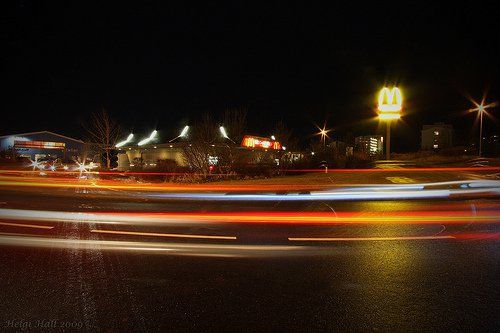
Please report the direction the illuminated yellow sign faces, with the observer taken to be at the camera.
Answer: facing the viewer

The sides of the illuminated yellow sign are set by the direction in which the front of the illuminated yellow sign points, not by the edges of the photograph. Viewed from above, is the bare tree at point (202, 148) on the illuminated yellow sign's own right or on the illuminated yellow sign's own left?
on the illuminated yellow sign's own right

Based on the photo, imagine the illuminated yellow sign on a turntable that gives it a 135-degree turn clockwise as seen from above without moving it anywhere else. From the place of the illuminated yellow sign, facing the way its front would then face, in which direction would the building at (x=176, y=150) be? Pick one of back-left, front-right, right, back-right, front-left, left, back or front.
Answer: front-left

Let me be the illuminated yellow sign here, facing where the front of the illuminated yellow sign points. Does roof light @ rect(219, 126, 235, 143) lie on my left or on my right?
on my right

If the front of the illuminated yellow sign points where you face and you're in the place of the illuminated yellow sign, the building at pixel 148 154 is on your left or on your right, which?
on your right
